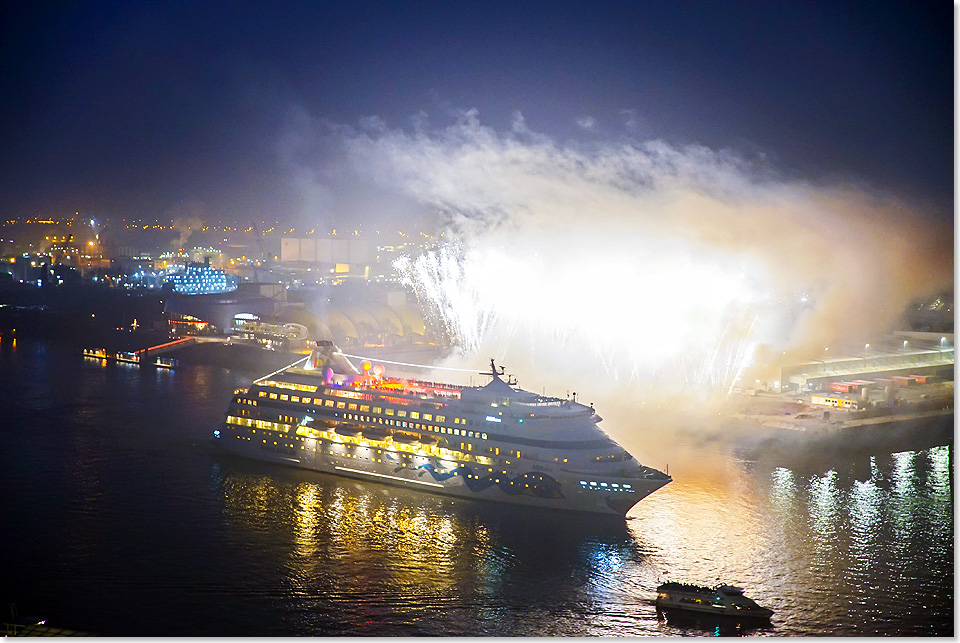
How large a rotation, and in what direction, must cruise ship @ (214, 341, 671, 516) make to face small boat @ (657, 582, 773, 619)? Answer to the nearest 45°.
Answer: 0° — it already faces it

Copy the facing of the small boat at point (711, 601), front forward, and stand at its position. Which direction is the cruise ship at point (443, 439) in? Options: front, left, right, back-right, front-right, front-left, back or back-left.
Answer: back-left

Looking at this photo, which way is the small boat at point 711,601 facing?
to the viewer's right

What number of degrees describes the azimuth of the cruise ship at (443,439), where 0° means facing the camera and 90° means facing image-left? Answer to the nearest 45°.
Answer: approximately 315°
